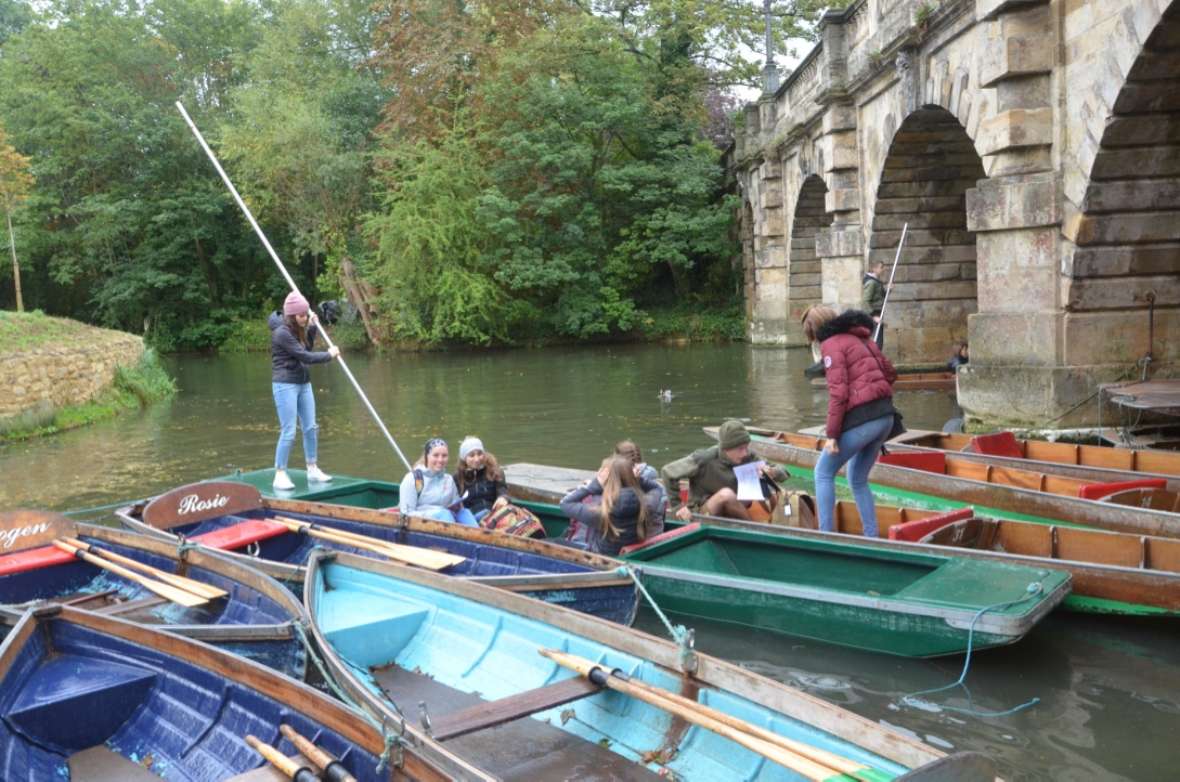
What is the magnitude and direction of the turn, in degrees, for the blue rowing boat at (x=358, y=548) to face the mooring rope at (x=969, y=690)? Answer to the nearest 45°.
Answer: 0° — it already faces it

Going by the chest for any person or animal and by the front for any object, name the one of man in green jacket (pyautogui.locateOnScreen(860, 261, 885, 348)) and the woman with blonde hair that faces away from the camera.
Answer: the woman with blonde hair

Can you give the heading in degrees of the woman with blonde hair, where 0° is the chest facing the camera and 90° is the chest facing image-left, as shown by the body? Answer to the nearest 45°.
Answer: approximately 180°

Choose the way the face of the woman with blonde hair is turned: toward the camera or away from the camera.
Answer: away from the camera

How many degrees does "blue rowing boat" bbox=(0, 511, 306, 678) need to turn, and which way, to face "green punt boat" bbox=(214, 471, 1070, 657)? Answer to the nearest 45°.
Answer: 0° — it already faces it

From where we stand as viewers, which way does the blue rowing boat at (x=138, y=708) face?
facing away from the viewer and to the left of the viewer
